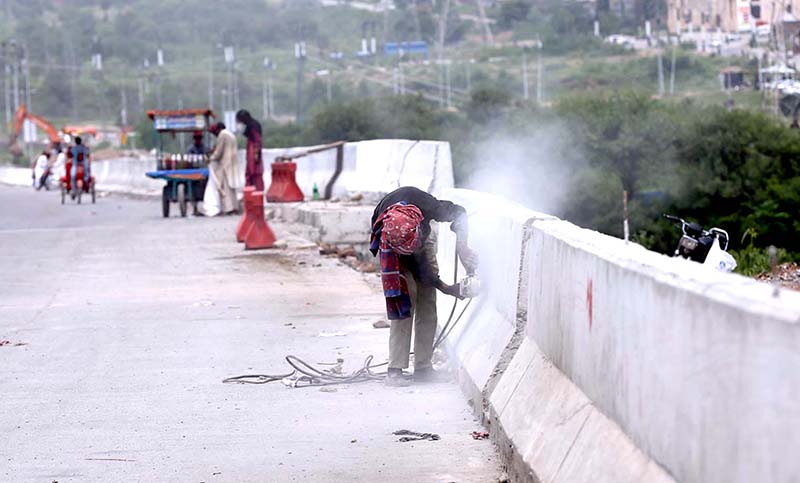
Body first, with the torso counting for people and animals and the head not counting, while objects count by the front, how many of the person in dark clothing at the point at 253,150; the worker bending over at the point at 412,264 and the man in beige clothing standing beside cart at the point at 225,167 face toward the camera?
1

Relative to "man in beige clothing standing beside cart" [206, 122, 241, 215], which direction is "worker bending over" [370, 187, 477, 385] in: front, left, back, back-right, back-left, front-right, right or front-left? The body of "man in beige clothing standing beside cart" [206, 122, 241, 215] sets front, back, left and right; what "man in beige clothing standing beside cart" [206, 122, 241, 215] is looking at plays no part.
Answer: left

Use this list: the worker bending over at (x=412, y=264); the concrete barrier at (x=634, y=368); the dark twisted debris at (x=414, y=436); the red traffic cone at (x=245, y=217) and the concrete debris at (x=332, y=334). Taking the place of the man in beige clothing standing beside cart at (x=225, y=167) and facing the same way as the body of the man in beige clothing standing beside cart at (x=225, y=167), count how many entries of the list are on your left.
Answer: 5

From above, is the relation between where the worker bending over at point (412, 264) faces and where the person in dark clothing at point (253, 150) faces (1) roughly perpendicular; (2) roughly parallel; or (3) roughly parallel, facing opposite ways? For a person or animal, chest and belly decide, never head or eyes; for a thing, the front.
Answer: roughly perpendicular

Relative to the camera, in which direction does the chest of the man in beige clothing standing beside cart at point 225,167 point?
to the viewer's left

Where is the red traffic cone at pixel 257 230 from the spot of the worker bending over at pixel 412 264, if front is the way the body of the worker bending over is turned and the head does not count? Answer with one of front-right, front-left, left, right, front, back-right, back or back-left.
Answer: back

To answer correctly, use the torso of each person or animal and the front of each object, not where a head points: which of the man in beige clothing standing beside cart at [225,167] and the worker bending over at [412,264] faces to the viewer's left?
the man in beige clothing standing beside cart at [225,167]

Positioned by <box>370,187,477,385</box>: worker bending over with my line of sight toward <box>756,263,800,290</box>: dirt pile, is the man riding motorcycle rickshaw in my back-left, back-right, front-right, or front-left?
front-left

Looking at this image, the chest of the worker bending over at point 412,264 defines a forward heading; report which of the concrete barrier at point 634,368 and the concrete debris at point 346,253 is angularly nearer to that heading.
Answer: the concrete barrier

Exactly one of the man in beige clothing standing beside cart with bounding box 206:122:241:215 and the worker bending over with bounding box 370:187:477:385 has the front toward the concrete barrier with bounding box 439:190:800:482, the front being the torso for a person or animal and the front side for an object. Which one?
the worker bending over with bounding box 370:187:477:385
